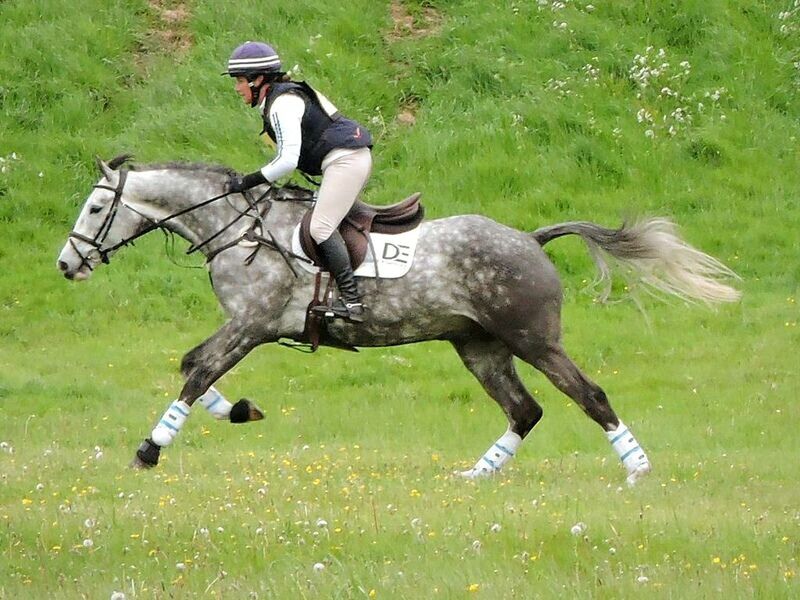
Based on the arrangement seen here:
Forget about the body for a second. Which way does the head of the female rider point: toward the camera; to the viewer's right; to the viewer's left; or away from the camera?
to the viewer's left

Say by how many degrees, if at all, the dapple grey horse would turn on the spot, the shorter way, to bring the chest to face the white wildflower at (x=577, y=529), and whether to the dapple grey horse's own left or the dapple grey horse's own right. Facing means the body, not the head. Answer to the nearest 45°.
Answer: approximately 135° to the dapple grey horse's own left

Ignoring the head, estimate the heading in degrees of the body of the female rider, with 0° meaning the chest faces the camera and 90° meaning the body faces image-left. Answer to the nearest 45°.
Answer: approximately 90°

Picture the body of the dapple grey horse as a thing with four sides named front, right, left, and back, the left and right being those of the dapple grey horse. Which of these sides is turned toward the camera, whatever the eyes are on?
left
